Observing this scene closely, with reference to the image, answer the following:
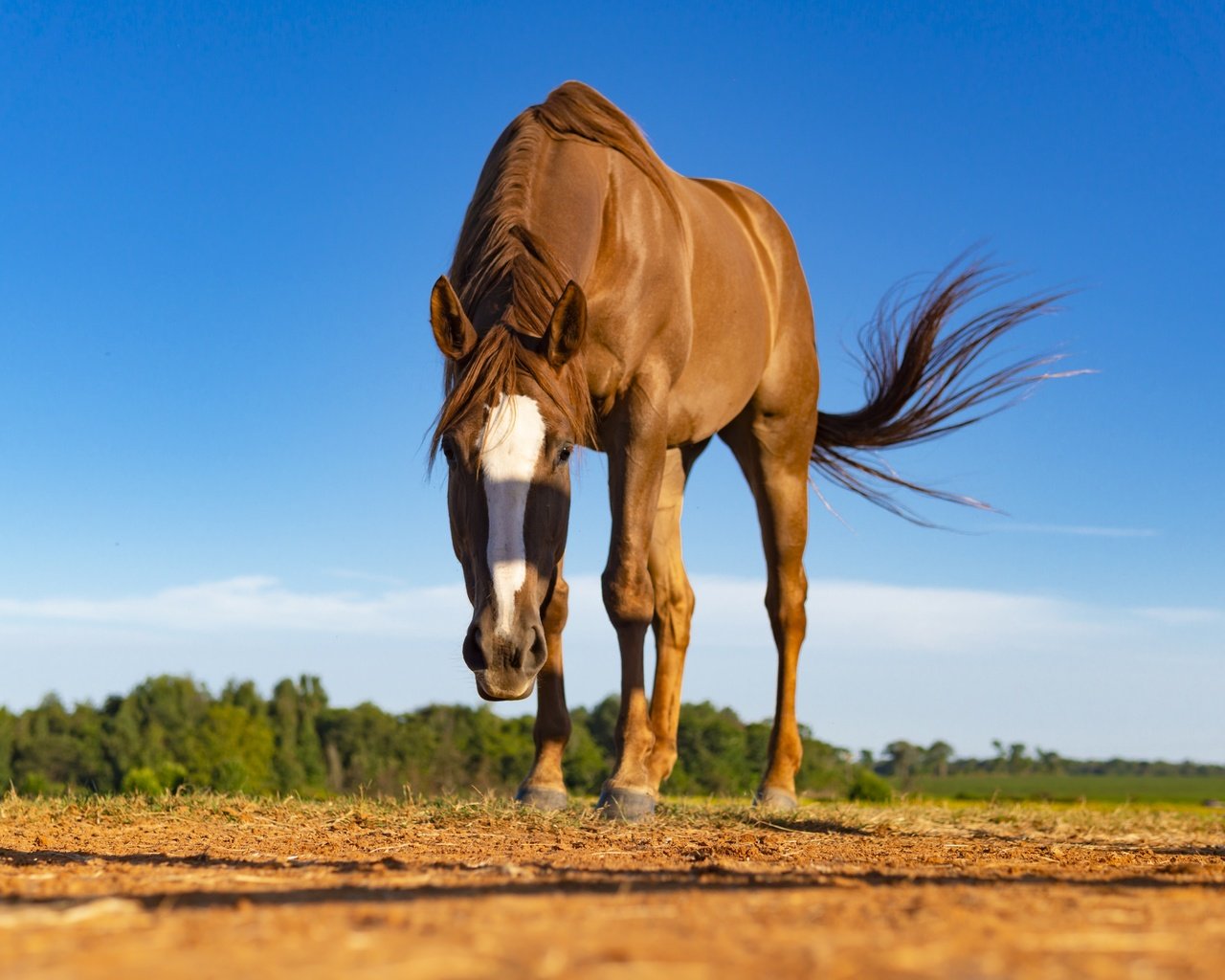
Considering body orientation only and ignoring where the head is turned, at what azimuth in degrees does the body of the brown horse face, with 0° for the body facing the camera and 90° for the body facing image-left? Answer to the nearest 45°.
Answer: approximately 45°
